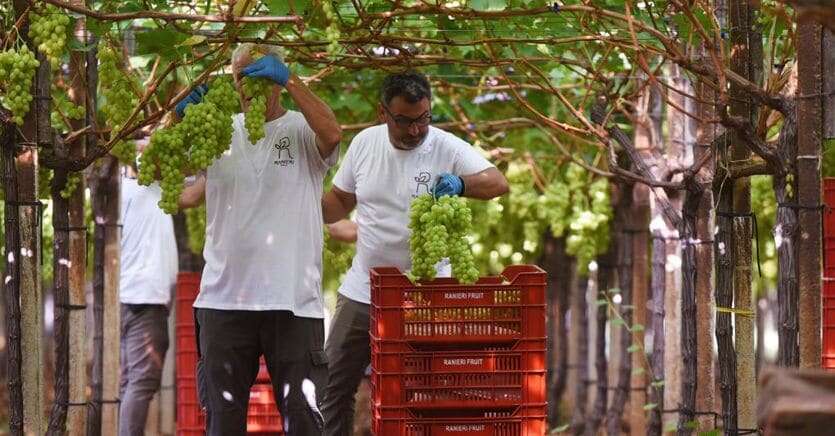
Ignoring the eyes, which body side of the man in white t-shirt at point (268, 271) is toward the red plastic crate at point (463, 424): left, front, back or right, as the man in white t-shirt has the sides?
left

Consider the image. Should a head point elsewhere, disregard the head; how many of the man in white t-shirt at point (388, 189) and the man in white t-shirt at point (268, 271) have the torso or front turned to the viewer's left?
0

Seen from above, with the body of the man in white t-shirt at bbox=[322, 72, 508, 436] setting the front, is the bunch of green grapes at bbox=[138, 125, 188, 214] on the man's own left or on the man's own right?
on the man's own right

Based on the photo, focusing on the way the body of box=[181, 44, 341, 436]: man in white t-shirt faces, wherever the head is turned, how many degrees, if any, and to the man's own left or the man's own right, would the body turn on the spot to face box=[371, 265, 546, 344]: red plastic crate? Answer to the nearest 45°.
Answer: approximately 90° to the man's own left

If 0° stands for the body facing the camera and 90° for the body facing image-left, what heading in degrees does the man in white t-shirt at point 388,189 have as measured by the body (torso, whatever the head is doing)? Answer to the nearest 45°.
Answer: approximately 315°

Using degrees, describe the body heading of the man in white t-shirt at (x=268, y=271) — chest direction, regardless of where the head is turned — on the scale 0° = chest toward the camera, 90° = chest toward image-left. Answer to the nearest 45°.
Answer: approximately 0°

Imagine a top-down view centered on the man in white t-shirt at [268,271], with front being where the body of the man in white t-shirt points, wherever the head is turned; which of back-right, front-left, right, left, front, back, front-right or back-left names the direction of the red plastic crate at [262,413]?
back

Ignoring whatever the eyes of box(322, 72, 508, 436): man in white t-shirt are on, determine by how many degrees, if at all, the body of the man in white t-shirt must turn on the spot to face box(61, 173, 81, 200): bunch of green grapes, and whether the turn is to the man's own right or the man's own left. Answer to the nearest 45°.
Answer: approximately 135° to the man's own right
